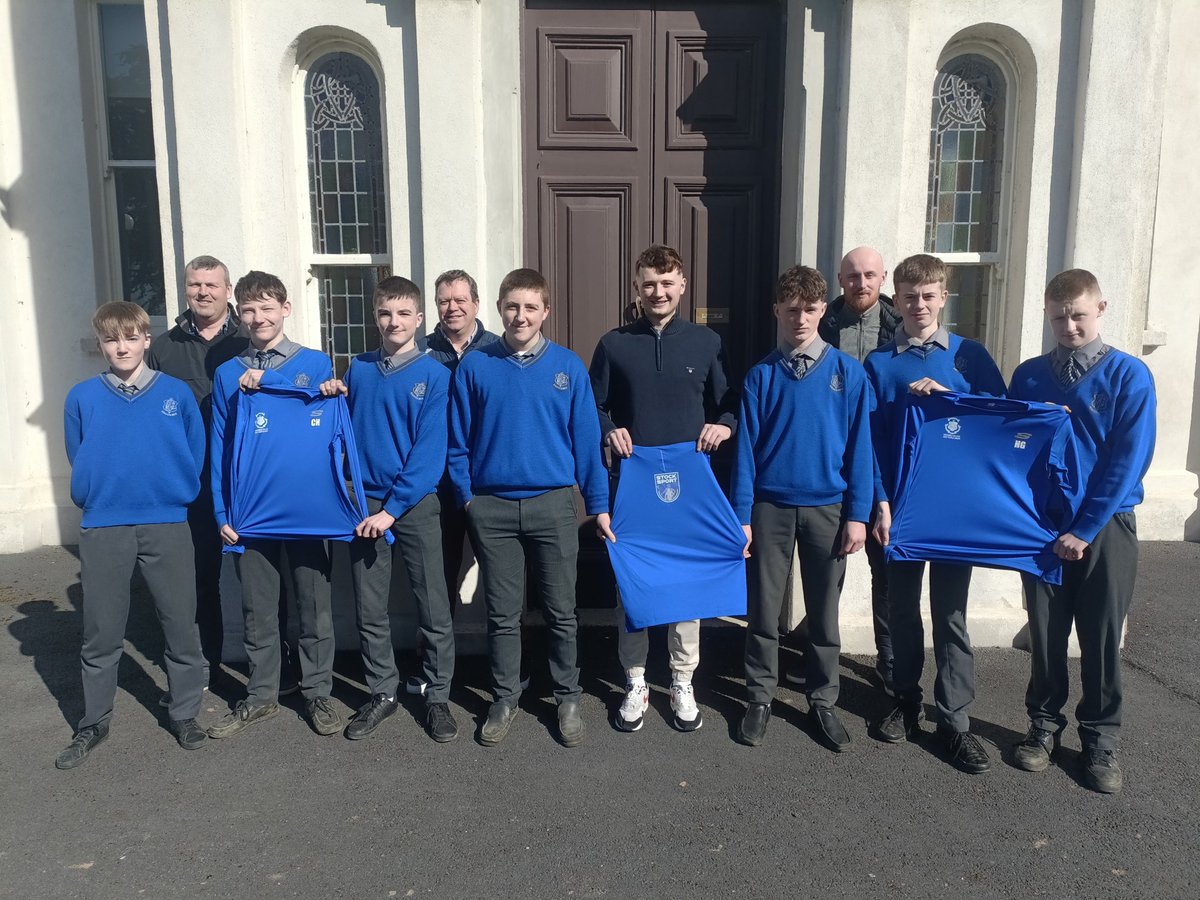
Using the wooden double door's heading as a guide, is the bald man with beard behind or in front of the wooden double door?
in front

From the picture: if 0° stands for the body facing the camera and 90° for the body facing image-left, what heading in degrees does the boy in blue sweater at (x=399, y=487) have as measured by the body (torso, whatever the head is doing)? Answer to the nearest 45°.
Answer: approximately 0°

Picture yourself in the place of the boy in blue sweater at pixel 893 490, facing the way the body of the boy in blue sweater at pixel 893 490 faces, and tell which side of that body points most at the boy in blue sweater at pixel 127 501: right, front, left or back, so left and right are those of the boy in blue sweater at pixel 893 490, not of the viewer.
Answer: right

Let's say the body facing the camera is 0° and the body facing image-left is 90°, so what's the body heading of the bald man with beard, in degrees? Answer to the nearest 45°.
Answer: approximately 0°
